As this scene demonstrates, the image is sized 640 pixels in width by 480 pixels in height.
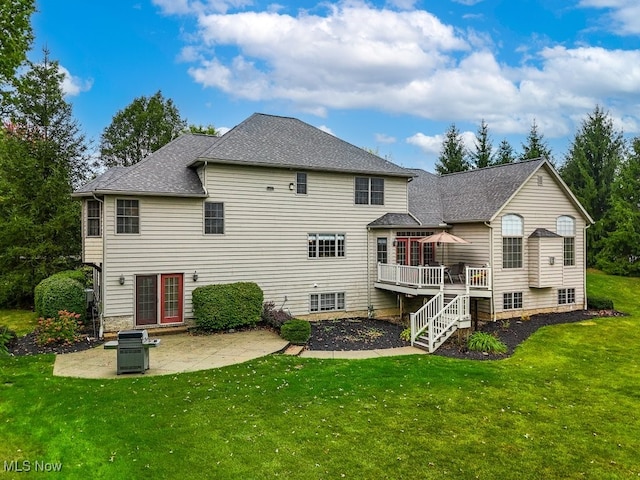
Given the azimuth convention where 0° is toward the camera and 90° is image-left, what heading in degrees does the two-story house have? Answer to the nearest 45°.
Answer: approximately 180°

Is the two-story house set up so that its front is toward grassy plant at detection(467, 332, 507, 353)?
no

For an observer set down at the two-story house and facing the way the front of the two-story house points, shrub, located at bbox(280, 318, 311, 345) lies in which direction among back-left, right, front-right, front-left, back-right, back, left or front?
back

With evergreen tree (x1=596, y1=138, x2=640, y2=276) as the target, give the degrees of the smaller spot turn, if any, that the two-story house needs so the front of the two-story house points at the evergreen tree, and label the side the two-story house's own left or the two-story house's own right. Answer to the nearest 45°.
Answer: approximately 45° to the two-story house's own right

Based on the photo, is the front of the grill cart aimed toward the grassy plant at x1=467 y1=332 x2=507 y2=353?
no
